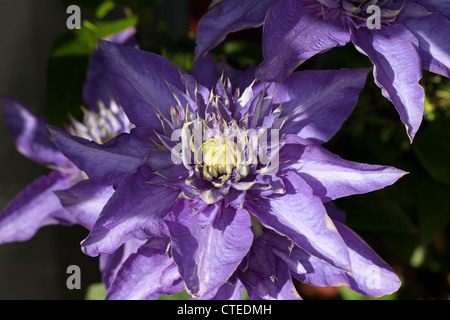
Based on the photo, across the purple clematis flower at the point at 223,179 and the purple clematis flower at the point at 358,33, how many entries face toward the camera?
2

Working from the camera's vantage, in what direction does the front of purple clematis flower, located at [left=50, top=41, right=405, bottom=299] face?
facing the viewer
